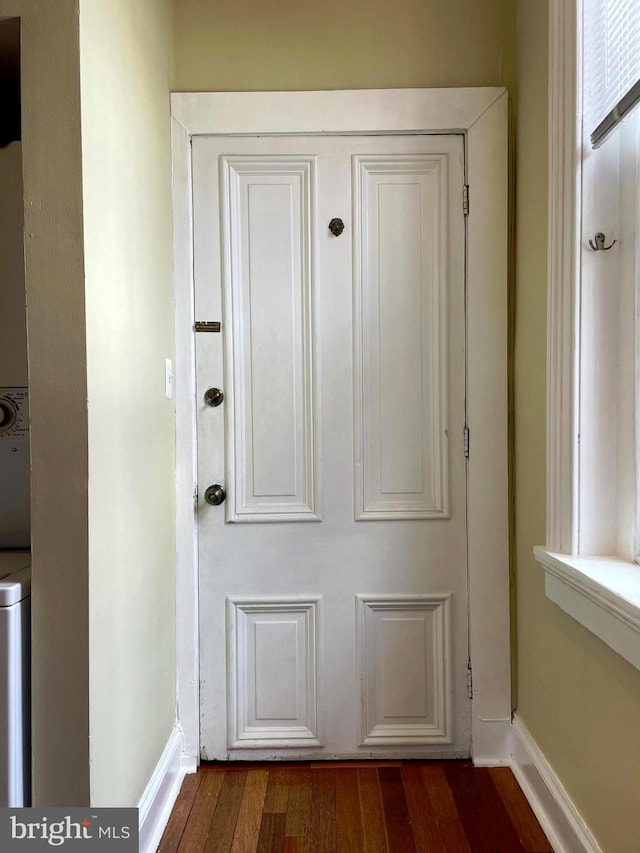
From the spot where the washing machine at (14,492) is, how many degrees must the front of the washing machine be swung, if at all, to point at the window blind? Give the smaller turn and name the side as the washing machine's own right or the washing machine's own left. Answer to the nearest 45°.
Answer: approximately 45° to the washing machine's own left

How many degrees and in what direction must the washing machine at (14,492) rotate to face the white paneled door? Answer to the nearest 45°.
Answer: approximately 90° to its left

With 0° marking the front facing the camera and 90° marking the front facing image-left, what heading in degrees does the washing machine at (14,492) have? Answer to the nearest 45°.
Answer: approximately 0°

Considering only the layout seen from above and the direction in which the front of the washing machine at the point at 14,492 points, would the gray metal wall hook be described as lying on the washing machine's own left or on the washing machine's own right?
on the washing machine's own left

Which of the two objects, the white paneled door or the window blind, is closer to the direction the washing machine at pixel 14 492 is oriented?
the window blind

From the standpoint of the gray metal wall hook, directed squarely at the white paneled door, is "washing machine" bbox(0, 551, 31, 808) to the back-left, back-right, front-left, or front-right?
front-left

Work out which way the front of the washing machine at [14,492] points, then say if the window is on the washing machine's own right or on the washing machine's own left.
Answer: on the washing machine's own left

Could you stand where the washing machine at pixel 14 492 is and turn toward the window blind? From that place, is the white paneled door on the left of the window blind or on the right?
left
